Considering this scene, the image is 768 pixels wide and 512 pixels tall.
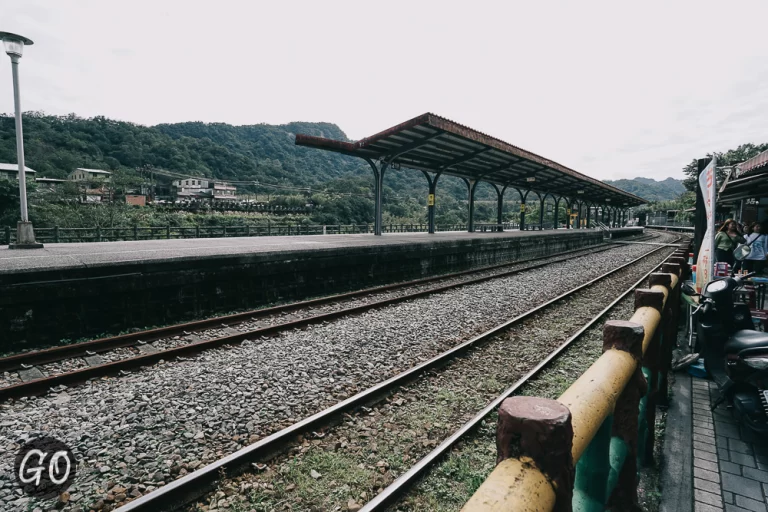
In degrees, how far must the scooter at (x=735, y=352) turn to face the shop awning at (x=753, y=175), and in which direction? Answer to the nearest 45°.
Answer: approximately 45° to its right

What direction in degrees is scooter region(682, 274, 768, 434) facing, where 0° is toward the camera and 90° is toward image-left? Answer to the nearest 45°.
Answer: approximately 135°

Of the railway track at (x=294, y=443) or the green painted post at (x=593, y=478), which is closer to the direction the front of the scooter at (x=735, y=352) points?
the railway track

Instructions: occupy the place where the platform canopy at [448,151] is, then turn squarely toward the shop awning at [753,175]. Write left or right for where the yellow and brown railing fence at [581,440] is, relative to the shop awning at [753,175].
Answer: right

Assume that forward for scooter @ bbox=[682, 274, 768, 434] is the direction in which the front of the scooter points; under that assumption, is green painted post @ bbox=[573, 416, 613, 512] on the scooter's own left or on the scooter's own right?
on the scooter's own left

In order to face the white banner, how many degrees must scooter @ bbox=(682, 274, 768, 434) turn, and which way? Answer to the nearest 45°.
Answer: approximately 45° to its right

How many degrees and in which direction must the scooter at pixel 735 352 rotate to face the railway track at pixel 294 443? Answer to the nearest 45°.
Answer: approximately 90° to its left

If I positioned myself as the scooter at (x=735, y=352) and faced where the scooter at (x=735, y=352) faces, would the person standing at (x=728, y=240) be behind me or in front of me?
in front

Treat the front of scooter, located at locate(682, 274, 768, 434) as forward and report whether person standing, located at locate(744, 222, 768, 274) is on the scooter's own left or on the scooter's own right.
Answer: on the scooter's own right
